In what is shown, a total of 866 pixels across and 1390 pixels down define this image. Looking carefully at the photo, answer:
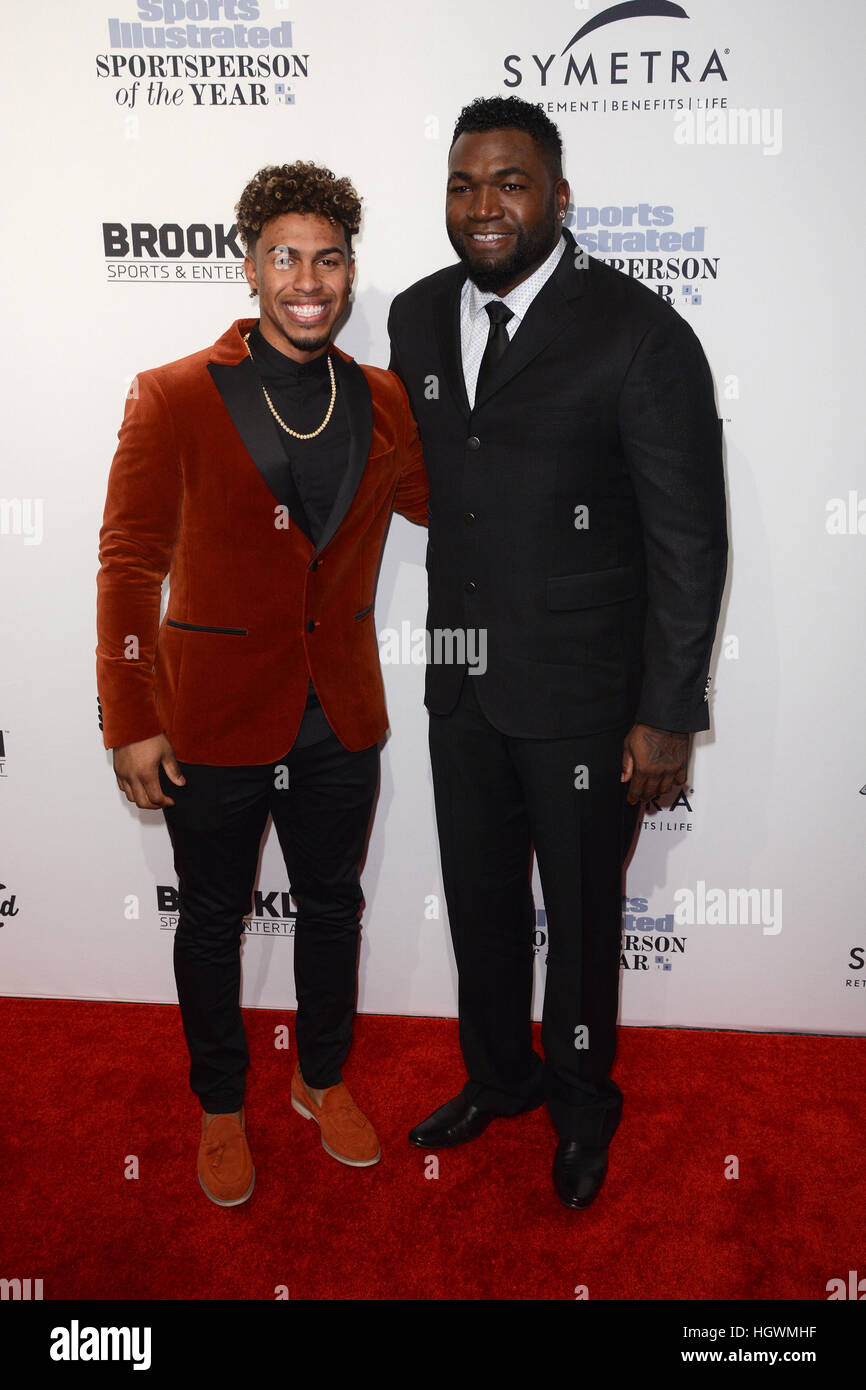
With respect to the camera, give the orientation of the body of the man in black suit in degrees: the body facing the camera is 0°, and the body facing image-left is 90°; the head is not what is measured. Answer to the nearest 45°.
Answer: approximately 45°
